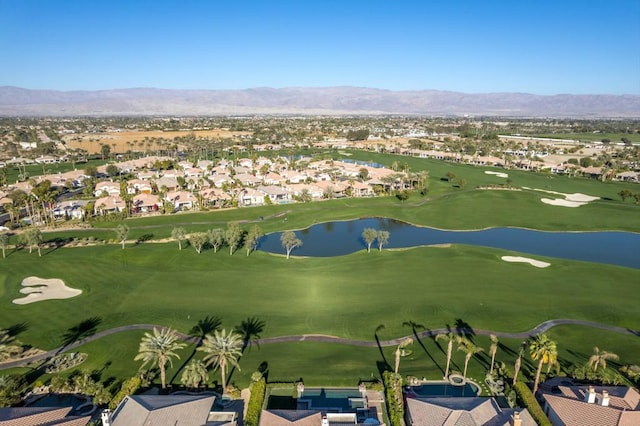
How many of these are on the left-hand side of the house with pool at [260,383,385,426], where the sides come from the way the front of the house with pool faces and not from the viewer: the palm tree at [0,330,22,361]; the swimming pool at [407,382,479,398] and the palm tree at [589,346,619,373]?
2

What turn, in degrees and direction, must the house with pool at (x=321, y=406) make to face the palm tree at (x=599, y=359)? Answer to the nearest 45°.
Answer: approximately 90° to its left

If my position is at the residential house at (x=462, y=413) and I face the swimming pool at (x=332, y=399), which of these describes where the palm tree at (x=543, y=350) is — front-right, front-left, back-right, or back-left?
back-right

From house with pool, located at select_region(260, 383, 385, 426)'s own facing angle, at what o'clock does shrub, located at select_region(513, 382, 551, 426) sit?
The shrub is roughly at 9 o'clock from the house with pool.

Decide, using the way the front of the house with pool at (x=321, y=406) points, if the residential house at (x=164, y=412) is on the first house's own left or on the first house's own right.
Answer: on the first house's own right

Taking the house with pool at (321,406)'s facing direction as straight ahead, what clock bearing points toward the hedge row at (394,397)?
The hedge row is roughly at 9 o'clock from the house with pool.

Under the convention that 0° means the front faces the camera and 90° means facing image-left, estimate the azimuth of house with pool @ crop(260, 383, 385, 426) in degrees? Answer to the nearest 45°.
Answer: approximately 0°

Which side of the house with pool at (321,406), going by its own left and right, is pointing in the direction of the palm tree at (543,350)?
left

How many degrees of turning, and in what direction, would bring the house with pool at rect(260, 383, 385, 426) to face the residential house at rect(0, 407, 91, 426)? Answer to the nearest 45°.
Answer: approximately 90° to its right

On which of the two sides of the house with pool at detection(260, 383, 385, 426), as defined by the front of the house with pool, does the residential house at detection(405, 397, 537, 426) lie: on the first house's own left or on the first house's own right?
on the first house's own left

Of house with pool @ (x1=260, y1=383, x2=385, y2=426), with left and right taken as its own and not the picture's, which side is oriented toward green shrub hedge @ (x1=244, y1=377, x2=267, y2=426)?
right

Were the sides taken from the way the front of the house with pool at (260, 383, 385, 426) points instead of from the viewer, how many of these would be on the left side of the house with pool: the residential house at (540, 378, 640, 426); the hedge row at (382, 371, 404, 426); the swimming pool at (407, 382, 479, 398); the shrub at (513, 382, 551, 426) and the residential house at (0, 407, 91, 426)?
4
